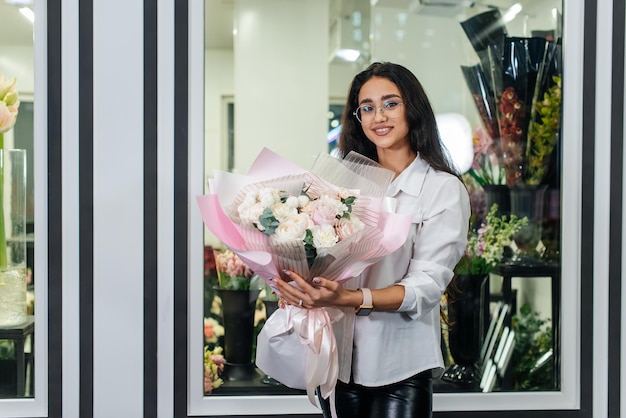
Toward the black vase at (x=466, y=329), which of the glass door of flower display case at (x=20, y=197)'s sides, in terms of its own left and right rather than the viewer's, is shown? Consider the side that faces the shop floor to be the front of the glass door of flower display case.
left

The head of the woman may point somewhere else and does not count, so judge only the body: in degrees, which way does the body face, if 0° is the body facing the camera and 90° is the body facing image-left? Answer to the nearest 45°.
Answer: approximately 45°

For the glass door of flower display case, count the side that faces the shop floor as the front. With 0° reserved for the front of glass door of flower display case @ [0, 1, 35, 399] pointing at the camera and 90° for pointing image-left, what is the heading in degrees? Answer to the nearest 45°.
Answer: approximately 0°

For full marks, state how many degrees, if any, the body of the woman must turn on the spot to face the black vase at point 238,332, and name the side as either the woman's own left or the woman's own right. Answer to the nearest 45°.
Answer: approximately 90° to the woman's own right

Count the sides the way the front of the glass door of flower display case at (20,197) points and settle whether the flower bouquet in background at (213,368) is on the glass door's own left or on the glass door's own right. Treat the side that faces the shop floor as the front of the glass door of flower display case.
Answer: on the glass door's own left

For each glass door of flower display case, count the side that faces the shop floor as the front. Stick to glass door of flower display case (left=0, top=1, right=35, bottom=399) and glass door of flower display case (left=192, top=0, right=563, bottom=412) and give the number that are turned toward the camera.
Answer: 2

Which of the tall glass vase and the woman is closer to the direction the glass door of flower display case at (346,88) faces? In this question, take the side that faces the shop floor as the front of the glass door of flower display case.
the woman

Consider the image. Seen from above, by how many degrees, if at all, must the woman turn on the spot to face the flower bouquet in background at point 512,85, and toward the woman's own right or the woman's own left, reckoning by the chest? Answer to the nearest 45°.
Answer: approximately 180°
